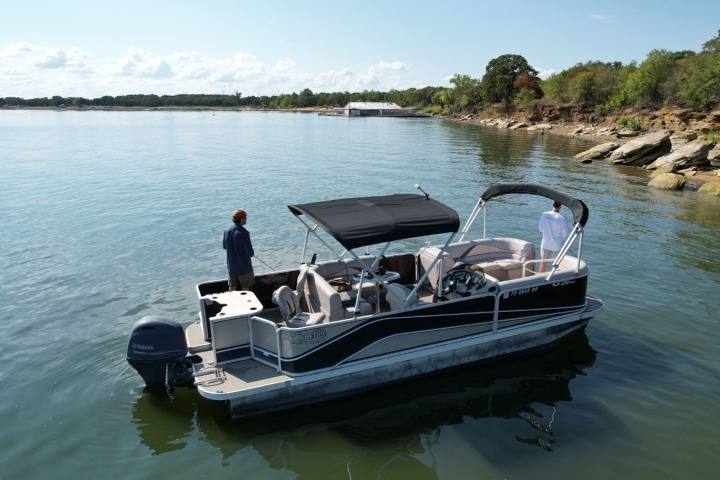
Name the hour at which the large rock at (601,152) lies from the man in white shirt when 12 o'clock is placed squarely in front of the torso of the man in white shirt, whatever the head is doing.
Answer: The large rock is roughly at 12 o'clock from the man in white shirt.

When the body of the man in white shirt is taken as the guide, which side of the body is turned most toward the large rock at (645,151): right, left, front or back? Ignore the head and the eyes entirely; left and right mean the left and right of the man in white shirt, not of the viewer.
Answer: front

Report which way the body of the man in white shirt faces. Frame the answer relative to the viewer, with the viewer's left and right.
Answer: facing away from the viewer

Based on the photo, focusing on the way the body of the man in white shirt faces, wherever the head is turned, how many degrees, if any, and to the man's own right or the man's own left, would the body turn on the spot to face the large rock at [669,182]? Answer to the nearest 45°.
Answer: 0° — they already face it

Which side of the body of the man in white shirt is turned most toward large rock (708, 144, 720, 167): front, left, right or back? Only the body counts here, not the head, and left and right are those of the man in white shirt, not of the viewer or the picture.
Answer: front
